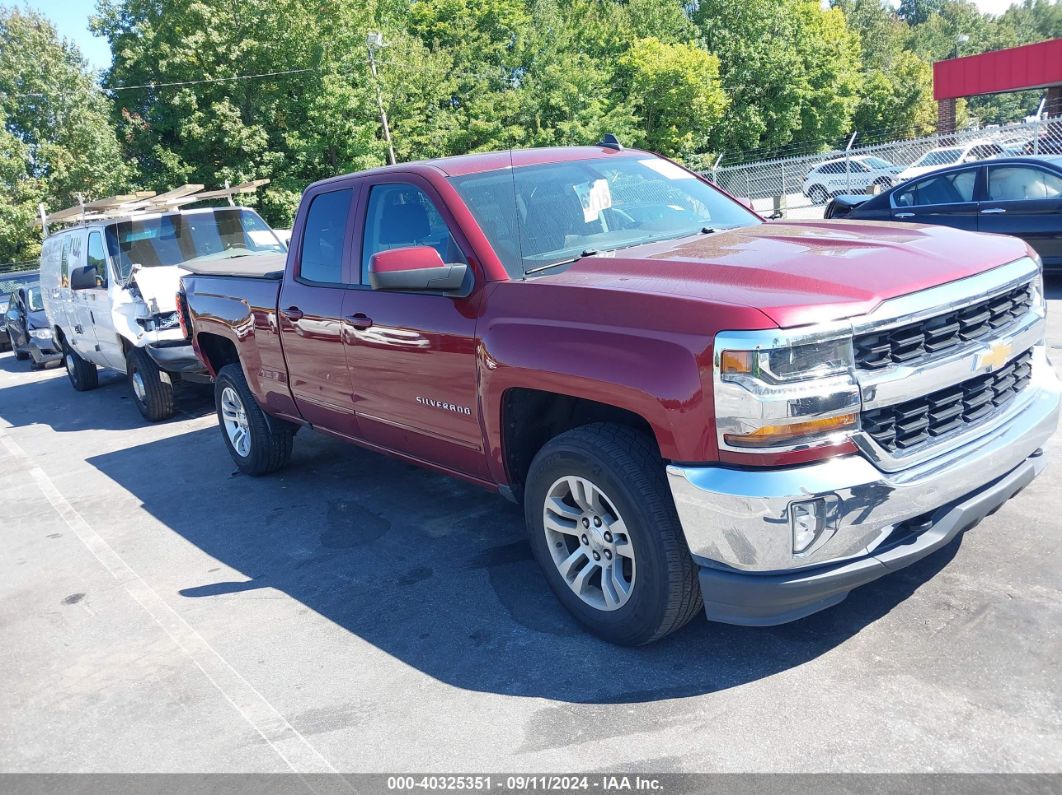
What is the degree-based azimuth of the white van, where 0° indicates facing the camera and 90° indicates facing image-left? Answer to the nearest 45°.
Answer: approximately 315°

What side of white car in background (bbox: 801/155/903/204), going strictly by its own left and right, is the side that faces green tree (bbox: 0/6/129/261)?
back

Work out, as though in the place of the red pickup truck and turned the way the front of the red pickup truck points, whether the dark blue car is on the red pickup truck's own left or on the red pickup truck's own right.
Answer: on the red pickup truck's own left

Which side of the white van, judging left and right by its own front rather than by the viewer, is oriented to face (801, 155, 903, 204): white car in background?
left

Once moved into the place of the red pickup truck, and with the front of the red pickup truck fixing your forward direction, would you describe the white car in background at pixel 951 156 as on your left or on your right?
on your left

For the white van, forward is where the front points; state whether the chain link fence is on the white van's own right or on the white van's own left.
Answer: on the white van's own left

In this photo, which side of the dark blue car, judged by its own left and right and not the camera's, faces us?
right

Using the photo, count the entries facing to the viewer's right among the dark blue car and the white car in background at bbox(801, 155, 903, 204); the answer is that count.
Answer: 2

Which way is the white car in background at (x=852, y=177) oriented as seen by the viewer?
to the viewer's right
